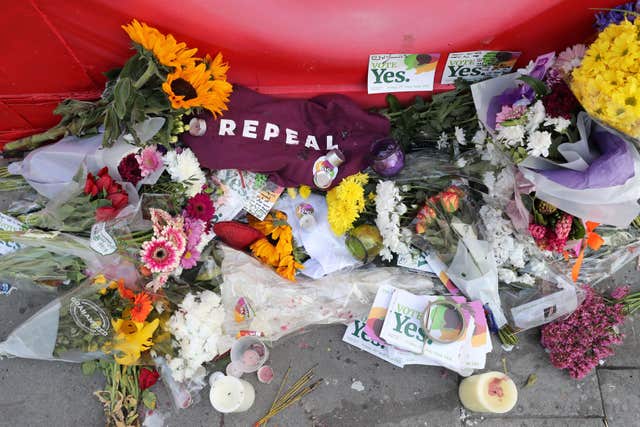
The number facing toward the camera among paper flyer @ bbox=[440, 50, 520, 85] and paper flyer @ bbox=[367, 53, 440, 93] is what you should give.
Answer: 2

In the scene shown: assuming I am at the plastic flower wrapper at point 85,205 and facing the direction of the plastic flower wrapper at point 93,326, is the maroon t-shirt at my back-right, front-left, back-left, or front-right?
back-left

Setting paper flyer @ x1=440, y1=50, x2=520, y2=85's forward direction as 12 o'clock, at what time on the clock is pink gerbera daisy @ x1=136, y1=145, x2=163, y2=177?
The pink gerbera daisy is roughly at 2 o'clock from the paper flyer.

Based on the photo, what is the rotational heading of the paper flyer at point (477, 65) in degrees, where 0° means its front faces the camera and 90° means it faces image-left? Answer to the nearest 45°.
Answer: approximately 0°

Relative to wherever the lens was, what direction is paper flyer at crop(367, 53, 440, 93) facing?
facing the viewer

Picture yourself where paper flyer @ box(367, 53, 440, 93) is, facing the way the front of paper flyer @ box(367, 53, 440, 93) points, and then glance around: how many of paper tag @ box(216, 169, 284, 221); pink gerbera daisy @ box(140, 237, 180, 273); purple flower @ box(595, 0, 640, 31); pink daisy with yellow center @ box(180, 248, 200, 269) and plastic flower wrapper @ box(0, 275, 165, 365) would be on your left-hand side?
1

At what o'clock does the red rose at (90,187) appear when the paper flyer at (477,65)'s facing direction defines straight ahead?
The red rose is roughly at 2 o'clock from the paper flyer.

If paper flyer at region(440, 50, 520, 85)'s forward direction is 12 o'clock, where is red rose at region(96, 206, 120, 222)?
The red rose is roughly at 2 o'clock from the paper flyer.

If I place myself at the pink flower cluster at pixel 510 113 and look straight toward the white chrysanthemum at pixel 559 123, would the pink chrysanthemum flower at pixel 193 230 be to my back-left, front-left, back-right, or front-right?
back-right

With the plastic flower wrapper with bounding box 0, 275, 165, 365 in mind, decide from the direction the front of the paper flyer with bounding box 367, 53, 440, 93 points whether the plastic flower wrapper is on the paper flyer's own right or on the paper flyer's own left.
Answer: on the paper flyer's own right

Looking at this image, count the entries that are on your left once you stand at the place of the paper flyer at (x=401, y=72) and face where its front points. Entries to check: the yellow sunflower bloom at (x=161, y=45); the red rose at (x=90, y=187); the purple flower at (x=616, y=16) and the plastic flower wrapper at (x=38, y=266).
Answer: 1
